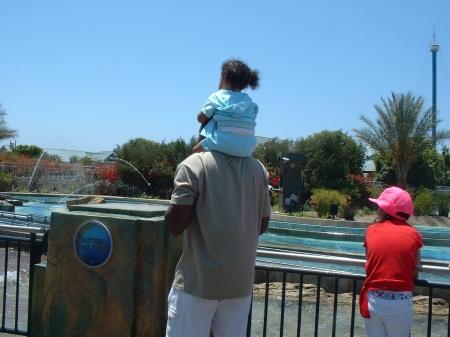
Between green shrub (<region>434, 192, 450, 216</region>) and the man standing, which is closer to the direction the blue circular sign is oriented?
the man standing

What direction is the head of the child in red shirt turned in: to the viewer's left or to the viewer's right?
to the viewer's left

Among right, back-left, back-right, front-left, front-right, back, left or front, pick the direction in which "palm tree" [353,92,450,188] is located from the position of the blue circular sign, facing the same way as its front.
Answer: back-left

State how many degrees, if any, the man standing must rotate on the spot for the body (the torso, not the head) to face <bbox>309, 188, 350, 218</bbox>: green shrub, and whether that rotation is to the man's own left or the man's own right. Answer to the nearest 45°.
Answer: approximately 45° to the man's own right

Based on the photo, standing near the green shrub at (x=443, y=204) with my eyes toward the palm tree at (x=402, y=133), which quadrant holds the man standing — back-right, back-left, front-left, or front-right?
back-left

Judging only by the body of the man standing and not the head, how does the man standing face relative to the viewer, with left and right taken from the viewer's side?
facing away from the viewer and to the left of the viewer

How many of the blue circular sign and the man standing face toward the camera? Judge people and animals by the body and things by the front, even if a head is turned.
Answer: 1
